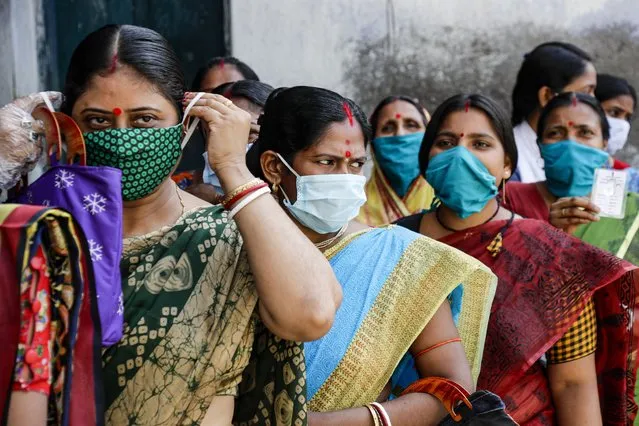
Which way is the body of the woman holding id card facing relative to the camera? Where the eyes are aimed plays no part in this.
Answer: toward the camera

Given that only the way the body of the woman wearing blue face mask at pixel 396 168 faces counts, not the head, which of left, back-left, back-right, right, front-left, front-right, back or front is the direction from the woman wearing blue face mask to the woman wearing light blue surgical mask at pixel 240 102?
front-right

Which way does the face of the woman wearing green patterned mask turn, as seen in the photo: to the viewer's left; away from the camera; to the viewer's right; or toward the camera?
toward the camera

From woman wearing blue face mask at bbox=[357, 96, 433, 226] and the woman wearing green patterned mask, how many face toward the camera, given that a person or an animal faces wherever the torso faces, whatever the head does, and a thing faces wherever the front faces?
2

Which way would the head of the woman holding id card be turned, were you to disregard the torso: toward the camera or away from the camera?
toward the camera

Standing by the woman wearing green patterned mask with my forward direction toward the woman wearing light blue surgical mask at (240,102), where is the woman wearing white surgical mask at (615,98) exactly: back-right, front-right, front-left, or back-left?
front-right

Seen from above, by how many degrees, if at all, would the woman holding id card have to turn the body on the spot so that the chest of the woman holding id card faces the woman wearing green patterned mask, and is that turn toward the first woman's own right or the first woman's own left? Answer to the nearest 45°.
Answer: approximately 45° to the first woman's own right

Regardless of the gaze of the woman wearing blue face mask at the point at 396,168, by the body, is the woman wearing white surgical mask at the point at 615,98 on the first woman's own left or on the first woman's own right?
on the first woman's own left

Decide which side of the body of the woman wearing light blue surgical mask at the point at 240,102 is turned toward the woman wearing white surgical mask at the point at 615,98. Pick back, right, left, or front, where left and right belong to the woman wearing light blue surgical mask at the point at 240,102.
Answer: left

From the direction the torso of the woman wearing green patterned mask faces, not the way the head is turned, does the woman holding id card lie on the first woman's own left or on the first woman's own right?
on the first woman's own left

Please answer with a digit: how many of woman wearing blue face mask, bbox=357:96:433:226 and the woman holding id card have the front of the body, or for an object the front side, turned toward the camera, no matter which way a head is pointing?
2

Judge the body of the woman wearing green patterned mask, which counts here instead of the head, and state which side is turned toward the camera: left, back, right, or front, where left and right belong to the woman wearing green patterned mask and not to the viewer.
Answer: front

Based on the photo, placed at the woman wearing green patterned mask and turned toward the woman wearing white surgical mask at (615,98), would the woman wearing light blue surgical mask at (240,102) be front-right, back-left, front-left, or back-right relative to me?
front-left

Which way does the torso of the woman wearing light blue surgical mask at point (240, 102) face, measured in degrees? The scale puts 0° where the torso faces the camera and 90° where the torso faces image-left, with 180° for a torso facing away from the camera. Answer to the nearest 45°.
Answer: approximately 45°
